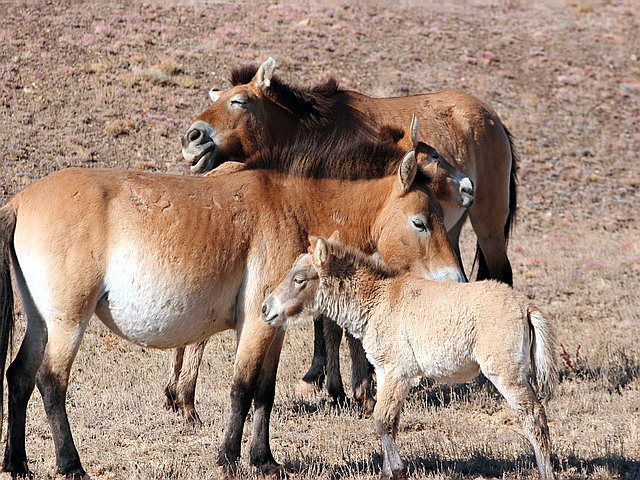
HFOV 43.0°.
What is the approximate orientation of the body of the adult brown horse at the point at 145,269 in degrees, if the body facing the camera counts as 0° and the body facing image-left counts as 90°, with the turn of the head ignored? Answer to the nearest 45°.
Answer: approximately 270°

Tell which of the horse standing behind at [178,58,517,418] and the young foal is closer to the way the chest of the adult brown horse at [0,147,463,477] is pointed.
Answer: the young foal

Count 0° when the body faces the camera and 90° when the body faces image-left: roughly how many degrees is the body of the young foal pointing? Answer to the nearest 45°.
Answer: approximately 90°

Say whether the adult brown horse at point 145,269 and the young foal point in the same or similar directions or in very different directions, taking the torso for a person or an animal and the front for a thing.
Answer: very different directions

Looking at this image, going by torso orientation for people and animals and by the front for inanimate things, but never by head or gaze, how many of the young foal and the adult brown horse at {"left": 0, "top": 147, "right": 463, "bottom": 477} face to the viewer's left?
1

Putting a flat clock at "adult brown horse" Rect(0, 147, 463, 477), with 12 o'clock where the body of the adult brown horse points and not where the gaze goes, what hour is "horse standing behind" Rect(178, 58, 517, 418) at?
The horse standing behind is roughly at 10 o'clock from the adult brown horse.

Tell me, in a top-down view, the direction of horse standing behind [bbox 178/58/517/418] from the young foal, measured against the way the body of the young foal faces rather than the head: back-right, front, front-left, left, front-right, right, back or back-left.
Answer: right

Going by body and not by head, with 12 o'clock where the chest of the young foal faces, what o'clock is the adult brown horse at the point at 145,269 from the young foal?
The adult brown horse is roughly at 12 o'clock from the young foal.

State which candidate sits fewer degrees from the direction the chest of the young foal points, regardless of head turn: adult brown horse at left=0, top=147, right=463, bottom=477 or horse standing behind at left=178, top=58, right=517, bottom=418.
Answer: the adult brown horse

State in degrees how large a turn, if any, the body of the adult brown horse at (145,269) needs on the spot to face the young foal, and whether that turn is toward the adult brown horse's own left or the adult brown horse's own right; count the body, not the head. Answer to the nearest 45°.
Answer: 0° — it already faces it
